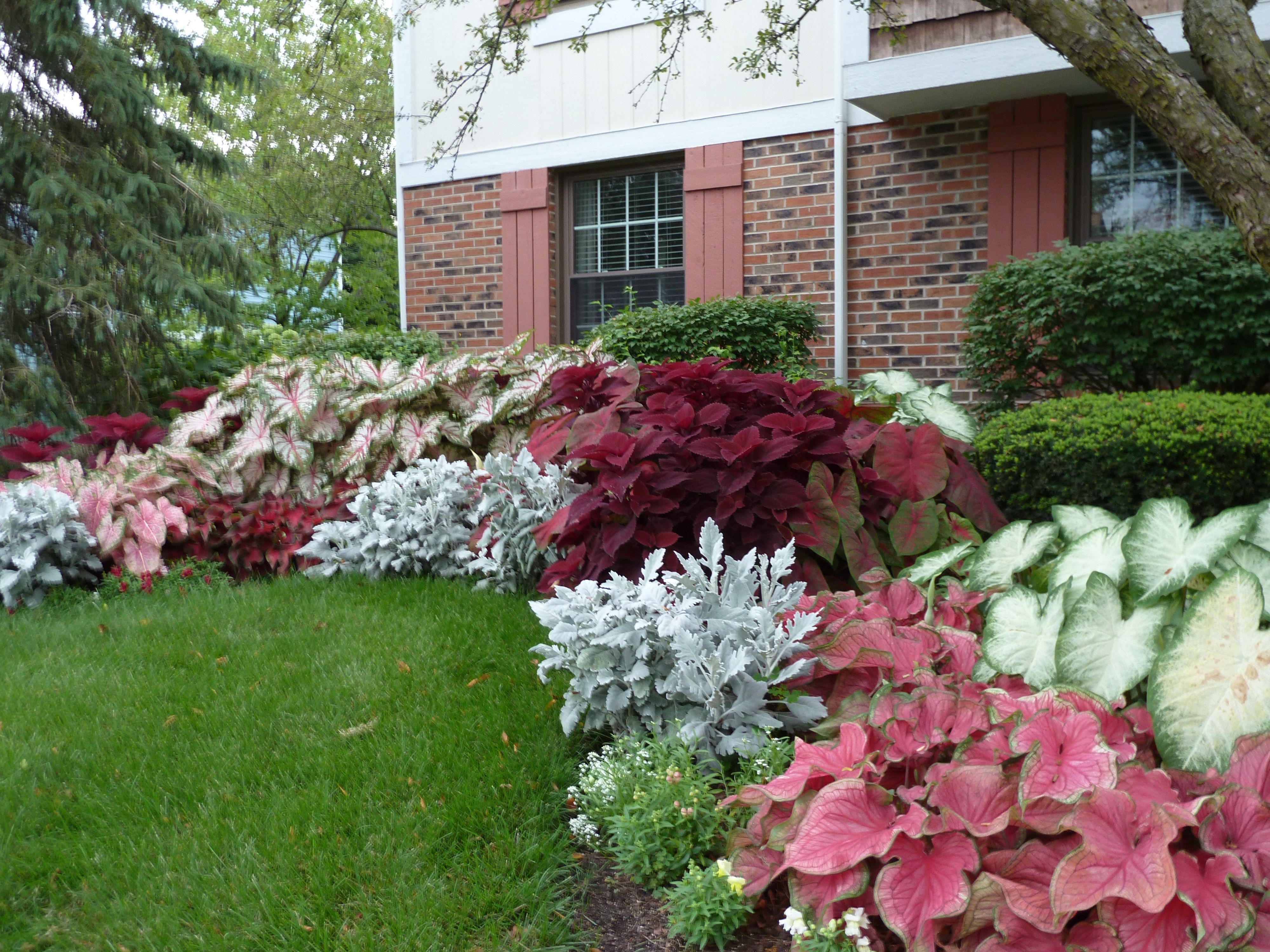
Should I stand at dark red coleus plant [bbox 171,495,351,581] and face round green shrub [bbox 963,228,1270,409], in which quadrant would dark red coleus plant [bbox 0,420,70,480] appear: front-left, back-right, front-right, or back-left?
back-left

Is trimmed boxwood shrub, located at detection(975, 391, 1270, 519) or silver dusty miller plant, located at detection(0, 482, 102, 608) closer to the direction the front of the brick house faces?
the silver dusty miller plant

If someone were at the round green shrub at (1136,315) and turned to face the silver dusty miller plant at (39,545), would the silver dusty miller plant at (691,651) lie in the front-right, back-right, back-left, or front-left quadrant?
front-left

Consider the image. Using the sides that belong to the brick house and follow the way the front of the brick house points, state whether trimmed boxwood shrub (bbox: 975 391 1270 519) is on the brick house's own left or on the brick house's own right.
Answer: on the brick house's own left

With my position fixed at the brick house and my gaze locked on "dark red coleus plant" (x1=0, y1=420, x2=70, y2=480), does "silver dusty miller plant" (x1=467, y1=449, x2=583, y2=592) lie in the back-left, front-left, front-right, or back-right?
front-left

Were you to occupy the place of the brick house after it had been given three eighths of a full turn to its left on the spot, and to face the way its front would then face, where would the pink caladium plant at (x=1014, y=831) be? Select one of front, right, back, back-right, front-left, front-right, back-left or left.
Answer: right

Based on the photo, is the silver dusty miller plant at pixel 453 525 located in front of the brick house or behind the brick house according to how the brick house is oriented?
in front

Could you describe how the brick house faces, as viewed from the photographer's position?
facing the viewer and to the left of the viewer

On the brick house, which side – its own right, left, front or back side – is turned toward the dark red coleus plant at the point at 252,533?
front

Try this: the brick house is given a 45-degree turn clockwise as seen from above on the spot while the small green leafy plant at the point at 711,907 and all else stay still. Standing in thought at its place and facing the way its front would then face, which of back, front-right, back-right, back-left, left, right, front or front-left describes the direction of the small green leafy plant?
left

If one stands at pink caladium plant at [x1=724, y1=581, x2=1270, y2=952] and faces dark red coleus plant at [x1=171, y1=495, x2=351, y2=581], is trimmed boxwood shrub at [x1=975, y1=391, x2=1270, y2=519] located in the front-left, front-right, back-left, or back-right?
front-right

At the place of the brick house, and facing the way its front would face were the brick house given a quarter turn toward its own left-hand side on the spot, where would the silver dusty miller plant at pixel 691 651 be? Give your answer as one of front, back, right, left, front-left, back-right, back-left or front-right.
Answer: front-right

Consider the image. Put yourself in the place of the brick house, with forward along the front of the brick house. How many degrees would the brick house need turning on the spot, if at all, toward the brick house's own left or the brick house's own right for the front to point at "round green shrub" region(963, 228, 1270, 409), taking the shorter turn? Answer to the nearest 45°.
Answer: approximately 90° to the brick house's own left
